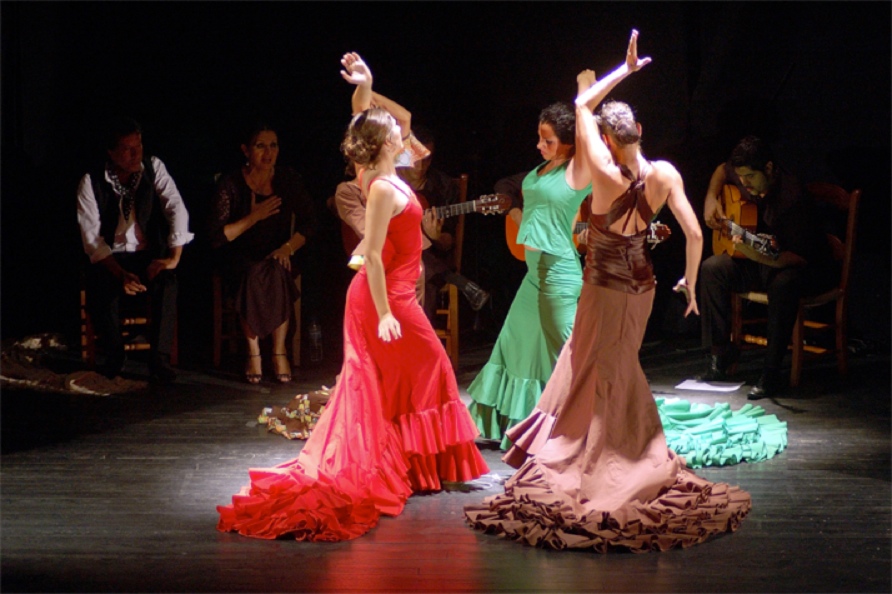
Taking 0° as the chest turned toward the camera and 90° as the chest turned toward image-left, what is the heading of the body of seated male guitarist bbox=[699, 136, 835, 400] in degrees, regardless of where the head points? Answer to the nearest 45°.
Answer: approximately 45°

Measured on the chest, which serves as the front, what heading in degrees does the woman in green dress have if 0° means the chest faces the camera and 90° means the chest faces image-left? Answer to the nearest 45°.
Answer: approximately 45°

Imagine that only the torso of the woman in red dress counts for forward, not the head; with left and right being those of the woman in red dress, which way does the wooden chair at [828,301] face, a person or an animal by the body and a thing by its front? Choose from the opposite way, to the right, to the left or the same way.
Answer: the opposite way

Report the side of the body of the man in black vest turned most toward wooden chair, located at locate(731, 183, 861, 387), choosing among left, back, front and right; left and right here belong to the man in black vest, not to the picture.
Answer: left

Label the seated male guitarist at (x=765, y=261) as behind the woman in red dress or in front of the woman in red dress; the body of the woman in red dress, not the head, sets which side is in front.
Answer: in front

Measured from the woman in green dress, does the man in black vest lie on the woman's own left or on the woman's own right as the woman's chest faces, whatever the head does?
on the woman's own right

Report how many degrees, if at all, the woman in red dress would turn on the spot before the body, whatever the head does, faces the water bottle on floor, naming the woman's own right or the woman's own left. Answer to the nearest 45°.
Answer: approximately 90° to the woman's own left

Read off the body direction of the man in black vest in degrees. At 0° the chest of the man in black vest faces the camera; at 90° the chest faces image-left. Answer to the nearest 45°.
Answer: approximately 0°

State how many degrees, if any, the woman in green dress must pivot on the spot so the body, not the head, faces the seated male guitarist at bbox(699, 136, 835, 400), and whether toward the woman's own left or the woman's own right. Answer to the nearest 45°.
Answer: approximately 180°

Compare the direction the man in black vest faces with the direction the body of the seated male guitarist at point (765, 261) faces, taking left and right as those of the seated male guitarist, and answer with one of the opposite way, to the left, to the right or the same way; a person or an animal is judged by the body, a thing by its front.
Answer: to the left

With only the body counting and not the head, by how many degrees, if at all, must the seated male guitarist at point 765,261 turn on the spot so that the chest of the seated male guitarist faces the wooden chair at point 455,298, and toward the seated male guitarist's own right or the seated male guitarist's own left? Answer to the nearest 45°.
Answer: approximately 45° to the seated male guitarist's own right

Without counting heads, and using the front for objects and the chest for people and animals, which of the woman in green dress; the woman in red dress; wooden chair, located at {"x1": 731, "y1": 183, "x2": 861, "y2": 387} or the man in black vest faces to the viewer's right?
the woman in red dress

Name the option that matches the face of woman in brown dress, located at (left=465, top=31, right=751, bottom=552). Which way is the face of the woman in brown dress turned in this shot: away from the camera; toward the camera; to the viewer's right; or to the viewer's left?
away from the camera

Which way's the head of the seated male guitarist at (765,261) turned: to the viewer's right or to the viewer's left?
to the viewer's left

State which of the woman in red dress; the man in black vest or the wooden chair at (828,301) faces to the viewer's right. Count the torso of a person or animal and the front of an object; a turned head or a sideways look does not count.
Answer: the woman in red dress

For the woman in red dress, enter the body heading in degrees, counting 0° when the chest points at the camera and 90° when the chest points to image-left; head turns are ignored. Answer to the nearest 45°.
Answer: approximately 270°

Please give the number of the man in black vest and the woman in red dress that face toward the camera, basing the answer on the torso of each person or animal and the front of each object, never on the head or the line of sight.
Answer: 1
